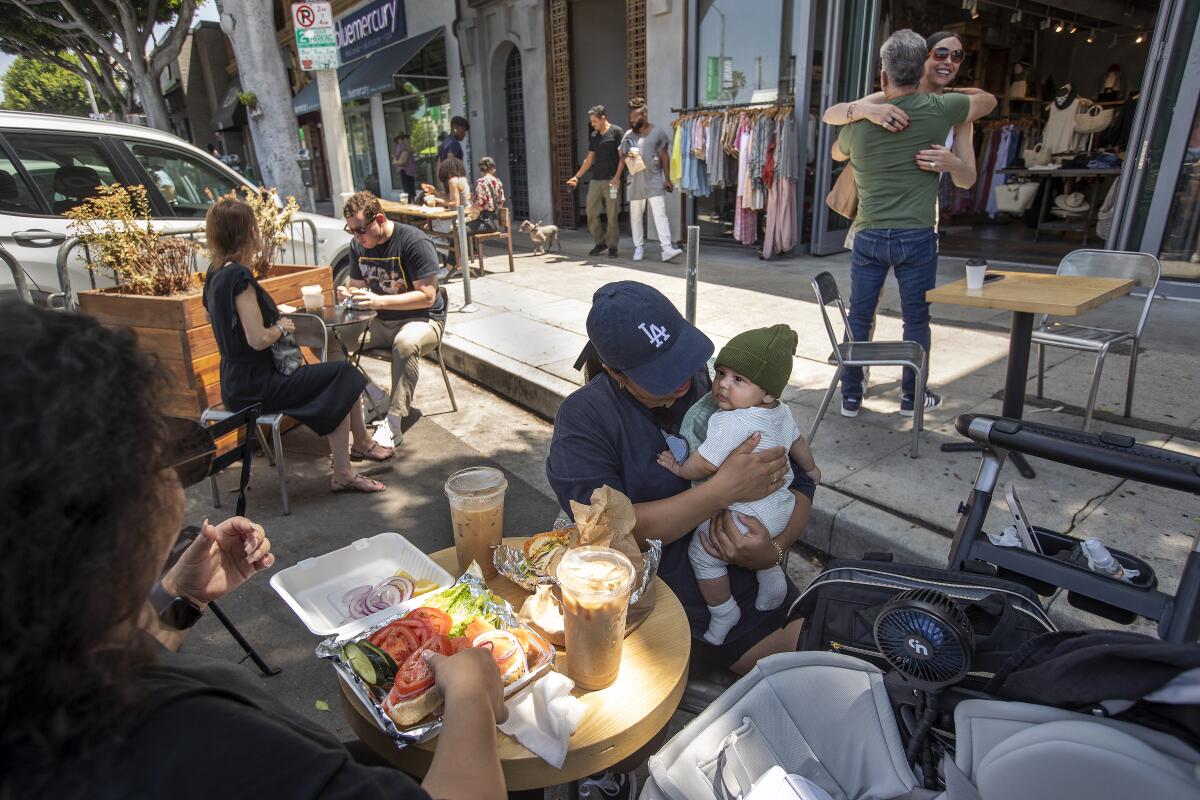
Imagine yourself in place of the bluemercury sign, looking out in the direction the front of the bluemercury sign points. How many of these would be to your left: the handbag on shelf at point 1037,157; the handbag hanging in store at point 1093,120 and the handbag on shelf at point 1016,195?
3

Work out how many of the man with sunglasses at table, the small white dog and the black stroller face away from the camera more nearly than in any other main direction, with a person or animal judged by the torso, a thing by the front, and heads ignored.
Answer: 0

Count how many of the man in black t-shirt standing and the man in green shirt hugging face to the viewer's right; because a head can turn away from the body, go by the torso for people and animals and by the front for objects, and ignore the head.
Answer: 0

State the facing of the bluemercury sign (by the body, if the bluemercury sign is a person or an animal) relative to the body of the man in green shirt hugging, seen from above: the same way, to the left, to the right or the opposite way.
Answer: the opposite way

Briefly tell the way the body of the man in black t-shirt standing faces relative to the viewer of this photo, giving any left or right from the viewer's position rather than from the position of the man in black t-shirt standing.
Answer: facing the viewer and to the left of the viewer

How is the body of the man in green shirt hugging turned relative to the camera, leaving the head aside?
away from the camera

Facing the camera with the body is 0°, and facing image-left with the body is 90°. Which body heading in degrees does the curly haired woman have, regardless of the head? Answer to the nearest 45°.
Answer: approximately 225°

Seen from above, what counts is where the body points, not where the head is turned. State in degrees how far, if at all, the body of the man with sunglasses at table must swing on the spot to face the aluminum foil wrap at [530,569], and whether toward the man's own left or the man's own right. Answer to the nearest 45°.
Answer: approximately 45° to the man's own left

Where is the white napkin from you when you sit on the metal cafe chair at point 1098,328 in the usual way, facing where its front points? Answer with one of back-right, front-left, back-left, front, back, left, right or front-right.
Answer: front-left

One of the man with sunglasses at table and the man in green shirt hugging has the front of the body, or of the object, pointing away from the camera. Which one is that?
the man in green shirt hugging

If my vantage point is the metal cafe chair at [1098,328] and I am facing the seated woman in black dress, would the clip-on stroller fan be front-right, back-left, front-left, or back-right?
front-left

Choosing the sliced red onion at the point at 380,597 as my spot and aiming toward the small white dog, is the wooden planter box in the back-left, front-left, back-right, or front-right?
front-left

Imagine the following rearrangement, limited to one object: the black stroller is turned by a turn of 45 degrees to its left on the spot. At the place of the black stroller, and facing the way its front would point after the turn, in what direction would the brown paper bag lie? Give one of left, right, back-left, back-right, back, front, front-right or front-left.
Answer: right

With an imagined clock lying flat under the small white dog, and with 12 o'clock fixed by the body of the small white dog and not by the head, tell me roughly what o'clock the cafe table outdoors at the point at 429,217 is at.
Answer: The cafe table outdoors is roughly at 12 o'clock from the small white dog.
